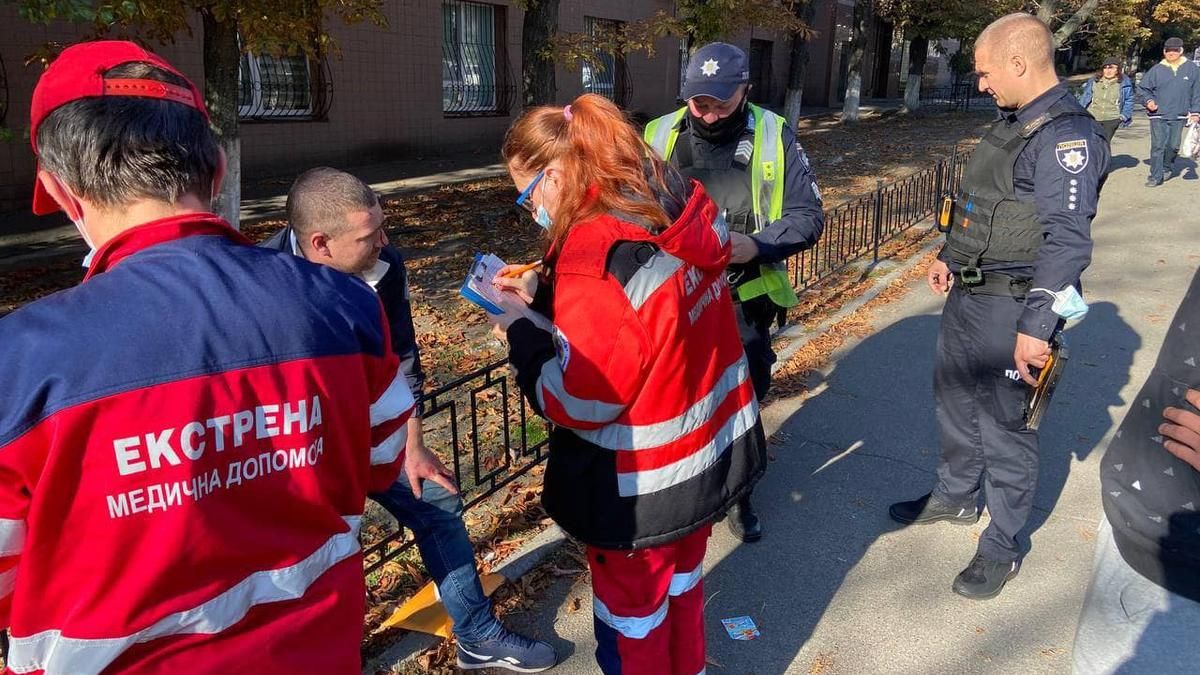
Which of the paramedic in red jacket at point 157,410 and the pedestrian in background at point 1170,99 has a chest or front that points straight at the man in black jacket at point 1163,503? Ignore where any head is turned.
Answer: the pedestrian in background

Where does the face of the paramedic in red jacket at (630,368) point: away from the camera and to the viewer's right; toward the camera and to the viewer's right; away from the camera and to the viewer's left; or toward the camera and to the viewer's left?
away from the camera and to the viewer's left

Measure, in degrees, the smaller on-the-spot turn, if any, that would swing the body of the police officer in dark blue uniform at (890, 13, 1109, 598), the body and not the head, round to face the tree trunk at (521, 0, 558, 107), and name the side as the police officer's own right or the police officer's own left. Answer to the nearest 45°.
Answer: approximately 90° to the police officer's own right

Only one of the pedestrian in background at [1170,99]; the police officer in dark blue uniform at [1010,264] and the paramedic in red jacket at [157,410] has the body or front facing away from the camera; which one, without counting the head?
the paramedic in red jacket

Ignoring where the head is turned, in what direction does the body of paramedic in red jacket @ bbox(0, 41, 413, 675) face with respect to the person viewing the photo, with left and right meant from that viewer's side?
facing away from the viewer

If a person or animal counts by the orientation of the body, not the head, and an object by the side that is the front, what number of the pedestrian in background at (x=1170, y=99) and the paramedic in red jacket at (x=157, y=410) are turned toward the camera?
1

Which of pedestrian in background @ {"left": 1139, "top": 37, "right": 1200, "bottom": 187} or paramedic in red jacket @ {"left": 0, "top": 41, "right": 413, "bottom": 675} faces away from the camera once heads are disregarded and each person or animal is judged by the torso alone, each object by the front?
the paramedic in red jacket

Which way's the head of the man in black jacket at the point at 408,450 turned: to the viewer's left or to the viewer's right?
to the viewer's right

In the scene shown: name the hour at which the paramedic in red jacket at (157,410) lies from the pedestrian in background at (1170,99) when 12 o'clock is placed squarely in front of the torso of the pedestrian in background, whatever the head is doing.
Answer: The paramedic in red jacket is roughly at 12 o'clock from the pedestrian in background.

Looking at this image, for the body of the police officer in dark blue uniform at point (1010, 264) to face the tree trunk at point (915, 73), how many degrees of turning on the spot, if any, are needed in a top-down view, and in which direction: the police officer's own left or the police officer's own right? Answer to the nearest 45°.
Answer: approximately 135° to the police officer's own right
